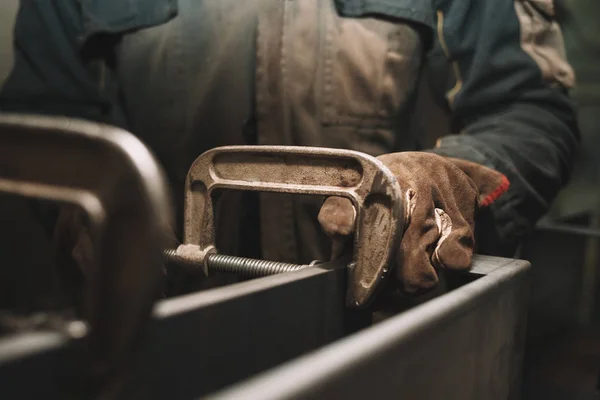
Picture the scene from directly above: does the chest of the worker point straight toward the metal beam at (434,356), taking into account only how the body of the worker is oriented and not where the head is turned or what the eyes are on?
yes

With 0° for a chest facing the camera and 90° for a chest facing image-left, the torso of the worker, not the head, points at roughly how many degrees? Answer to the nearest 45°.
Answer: approximately 0°

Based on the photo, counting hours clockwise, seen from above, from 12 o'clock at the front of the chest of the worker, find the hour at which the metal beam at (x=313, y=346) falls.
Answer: The metal beam is roughly at 12 o'clock from the worker.
